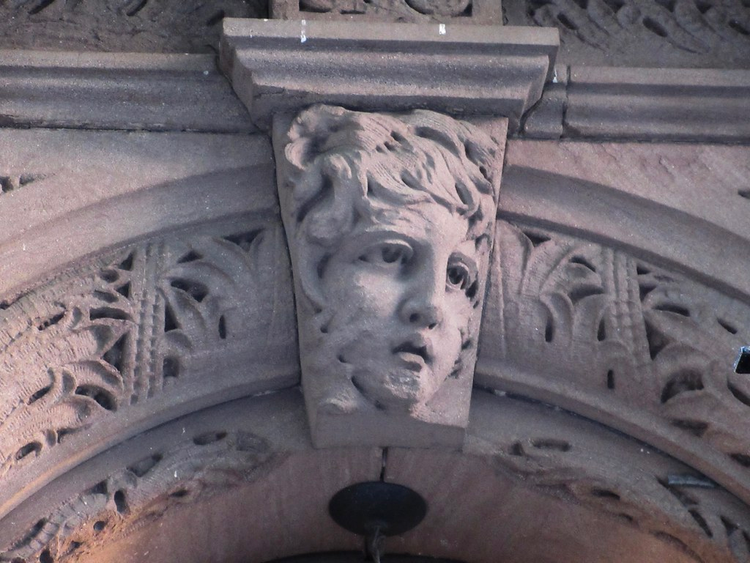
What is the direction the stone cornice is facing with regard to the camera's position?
facing the viewer
